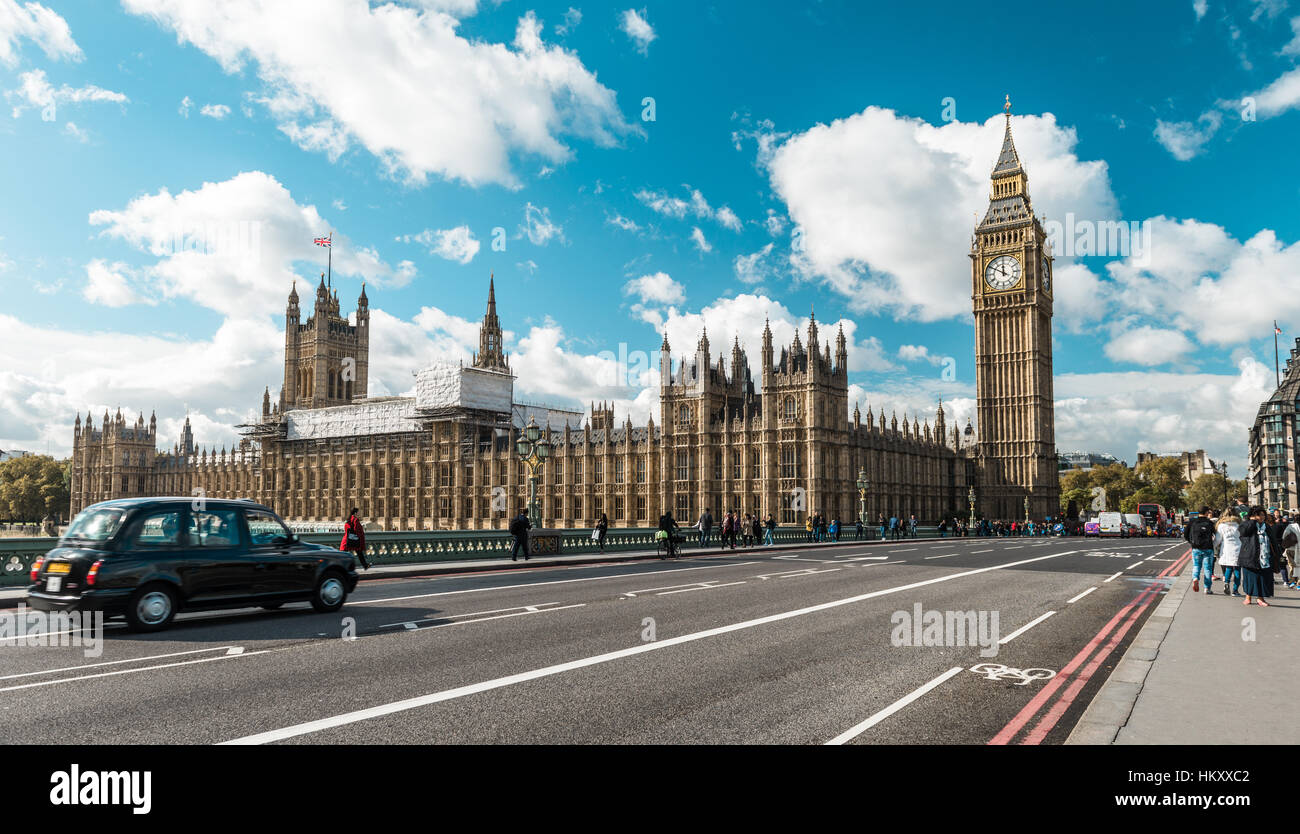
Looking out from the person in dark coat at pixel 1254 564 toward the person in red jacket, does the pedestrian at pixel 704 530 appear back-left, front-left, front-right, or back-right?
front-right

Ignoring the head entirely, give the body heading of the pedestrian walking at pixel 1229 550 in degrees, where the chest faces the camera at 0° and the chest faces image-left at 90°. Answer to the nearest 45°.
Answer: approximately 180°

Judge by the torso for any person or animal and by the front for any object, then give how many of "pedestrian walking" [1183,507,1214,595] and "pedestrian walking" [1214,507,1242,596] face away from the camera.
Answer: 2

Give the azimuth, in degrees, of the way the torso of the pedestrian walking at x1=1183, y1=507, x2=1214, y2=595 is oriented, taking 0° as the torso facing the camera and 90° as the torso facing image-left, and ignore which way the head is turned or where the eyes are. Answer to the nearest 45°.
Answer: approximately 180°

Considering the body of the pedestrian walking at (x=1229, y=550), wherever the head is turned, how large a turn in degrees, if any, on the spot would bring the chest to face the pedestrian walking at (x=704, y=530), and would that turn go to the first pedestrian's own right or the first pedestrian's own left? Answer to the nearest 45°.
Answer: approximately 45° to the first pedestrian's own left

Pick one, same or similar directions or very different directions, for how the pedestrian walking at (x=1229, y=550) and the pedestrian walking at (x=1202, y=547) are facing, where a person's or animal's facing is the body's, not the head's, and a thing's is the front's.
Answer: same or similar directions

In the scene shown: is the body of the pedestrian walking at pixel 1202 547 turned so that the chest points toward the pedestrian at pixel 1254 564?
no

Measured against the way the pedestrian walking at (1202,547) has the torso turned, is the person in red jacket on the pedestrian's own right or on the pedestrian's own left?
on the pedestrian's own left

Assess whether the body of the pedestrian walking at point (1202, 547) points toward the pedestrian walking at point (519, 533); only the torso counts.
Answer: no
